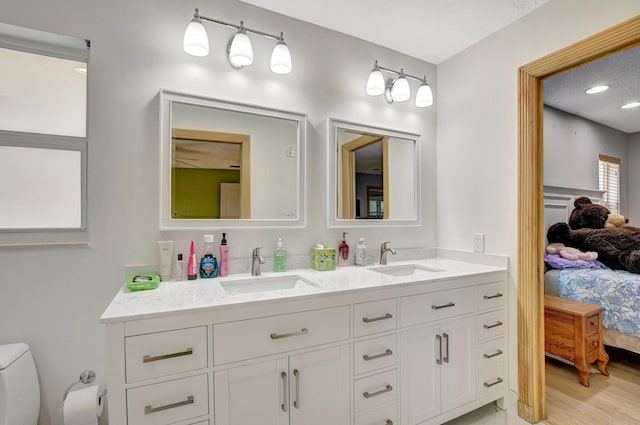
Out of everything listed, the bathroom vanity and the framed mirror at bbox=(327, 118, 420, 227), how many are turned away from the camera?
0

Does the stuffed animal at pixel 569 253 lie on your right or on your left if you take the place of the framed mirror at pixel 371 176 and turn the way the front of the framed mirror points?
on your left

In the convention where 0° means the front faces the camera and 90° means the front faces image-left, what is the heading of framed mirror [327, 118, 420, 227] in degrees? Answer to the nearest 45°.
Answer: approximately 315°

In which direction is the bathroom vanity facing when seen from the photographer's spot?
facing the viewer and to the right of the viewer

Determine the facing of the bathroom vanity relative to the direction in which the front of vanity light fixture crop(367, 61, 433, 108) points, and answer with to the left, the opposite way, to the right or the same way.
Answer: the same way

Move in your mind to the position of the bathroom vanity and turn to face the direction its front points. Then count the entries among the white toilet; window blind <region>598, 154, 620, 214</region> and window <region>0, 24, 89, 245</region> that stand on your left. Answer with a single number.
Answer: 1

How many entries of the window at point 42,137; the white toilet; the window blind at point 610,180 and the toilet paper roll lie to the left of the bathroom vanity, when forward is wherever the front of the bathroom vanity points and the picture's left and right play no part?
1

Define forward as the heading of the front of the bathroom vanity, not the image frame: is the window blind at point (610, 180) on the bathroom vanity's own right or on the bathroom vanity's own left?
on the bathroom vanity's own left

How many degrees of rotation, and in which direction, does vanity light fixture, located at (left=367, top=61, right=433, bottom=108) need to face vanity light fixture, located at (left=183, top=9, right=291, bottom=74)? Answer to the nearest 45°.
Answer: approximately 90° to its right

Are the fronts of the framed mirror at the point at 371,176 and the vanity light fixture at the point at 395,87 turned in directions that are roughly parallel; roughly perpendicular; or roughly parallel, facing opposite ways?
roughly parallel

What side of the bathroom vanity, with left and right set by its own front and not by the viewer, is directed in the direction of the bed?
left

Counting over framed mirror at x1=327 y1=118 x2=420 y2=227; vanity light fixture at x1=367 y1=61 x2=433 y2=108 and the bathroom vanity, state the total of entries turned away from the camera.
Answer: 0

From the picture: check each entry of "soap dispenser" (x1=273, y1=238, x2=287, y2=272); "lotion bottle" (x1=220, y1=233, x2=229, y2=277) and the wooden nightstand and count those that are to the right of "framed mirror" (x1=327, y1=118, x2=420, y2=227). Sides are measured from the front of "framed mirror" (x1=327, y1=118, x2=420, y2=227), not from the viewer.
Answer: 2

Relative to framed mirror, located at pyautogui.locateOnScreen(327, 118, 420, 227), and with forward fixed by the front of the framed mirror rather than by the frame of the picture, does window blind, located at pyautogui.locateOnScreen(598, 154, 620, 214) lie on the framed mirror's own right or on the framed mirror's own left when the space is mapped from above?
on the framed mirror's own left
